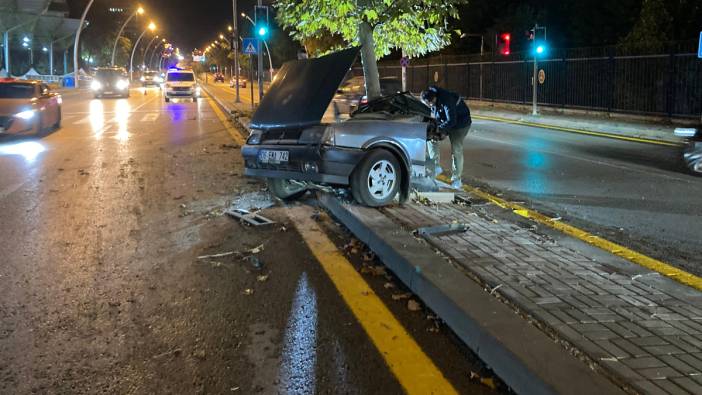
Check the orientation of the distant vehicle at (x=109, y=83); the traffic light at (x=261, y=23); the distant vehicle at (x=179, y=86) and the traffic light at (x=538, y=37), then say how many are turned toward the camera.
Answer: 4

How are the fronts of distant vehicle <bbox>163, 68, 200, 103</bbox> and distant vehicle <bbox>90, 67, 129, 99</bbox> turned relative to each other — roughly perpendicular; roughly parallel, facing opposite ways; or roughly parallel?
roughly parallel

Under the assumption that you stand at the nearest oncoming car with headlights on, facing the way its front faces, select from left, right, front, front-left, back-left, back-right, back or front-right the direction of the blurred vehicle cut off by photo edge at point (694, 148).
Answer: left

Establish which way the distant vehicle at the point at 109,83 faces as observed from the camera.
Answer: facing the viewer

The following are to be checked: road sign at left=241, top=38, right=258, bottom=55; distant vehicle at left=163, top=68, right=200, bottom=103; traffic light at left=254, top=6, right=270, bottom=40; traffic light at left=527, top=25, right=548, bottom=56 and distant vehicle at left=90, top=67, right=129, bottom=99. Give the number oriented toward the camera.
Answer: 5

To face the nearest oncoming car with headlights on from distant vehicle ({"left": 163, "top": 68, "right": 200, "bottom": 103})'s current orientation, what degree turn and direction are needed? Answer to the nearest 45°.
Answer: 0° — it already faces it

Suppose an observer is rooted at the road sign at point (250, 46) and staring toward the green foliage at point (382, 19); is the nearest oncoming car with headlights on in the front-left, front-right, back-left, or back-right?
front-right

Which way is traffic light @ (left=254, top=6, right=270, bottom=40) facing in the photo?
toward the camera

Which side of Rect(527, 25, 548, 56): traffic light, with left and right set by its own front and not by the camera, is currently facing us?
front

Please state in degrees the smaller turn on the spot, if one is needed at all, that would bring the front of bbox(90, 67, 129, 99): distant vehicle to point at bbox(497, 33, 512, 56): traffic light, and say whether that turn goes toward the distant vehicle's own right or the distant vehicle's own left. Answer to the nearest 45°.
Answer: approximately 45° to the distant vehicle's own left
